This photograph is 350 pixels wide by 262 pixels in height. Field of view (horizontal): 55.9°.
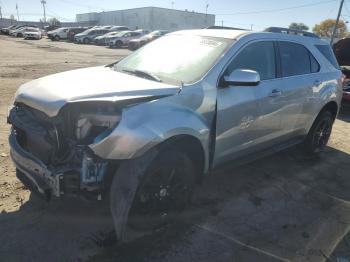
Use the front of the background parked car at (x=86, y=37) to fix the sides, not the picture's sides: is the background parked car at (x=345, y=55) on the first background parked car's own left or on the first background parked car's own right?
on the first background parked car's own left

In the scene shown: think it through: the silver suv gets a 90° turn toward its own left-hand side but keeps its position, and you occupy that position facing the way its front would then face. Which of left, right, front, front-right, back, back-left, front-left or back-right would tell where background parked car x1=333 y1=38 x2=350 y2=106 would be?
left

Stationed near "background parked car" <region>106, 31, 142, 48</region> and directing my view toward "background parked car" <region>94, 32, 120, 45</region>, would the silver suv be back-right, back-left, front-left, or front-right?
back-left

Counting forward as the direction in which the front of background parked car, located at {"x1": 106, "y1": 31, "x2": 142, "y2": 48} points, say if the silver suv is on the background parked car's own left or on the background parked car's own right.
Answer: on the background parked car's own left

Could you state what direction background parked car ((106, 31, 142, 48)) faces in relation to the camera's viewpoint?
facing the viewer and to the left of the viewer

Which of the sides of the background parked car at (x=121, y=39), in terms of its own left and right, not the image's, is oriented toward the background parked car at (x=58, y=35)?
right

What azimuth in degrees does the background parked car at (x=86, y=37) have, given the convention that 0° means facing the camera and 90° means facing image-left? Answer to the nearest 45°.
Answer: approximately 45°

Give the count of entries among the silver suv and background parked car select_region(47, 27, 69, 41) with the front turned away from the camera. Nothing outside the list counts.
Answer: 0

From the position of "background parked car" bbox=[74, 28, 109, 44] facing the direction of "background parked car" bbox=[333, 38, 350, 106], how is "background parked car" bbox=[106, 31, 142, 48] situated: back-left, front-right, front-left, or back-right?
front-left
